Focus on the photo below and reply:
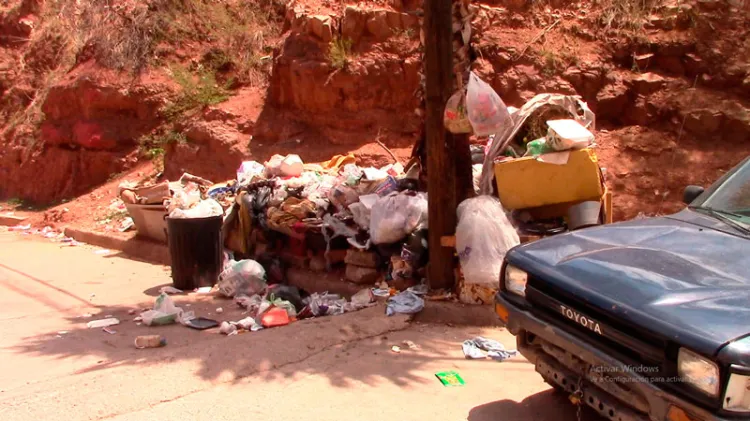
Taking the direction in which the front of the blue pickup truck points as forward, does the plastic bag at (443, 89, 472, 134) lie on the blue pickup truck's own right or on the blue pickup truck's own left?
on the blue pickup truck's own right

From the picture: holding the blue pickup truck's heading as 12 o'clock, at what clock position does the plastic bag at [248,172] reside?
The plastic bag is roughly at 3 o'clock from the blue pickup truck.

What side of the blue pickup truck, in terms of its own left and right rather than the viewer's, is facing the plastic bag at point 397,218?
right

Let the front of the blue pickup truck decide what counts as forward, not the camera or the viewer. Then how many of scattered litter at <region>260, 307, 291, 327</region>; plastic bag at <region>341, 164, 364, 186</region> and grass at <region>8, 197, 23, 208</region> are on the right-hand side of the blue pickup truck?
3

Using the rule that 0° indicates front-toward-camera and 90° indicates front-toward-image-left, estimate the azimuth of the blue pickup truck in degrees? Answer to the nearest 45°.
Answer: approximately 45°

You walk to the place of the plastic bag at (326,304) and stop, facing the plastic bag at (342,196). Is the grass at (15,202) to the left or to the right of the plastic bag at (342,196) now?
left

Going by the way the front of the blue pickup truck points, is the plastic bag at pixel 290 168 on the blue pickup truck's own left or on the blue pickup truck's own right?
on the blue pickup truck's own right

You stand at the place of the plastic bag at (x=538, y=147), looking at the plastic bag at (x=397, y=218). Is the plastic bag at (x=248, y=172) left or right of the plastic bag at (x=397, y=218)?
right

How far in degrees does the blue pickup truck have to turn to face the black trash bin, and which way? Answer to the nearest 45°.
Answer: approximately 90° to its right
